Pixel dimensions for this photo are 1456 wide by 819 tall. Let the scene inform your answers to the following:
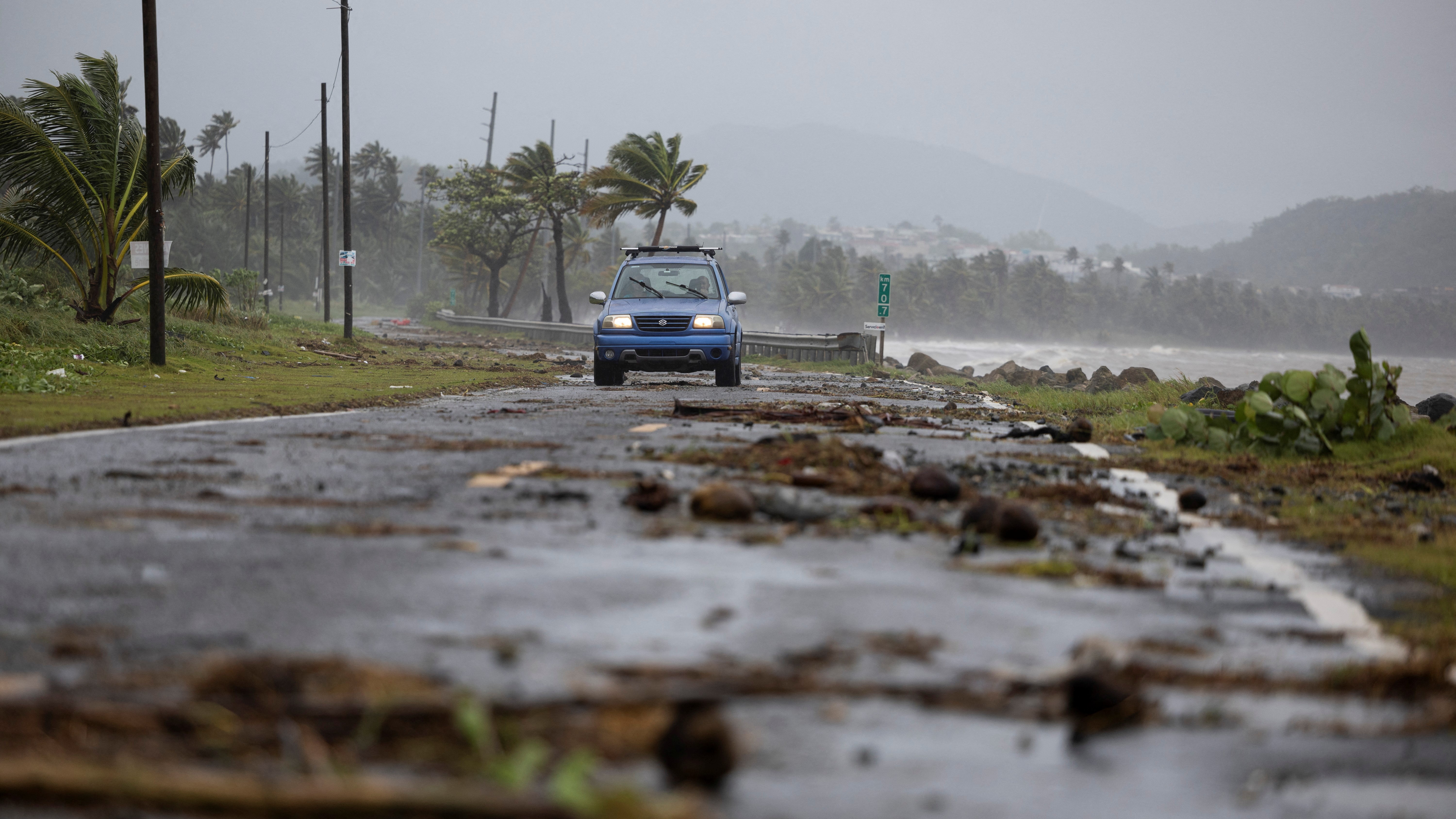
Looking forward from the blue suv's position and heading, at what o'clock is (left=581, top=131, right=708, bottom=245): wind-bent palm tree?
The wind-bent palm tree is roughly at 6 o'clock from the blue suv.

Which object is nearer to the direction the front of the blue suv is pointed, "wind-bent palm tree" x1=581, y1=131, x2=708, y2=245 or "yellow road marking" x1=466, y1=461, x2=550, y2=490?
the yellow road marking

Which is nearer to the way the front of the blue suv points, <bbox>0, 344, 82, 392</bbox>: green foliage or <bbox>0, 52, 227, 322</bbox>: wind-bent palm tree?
the green foliage

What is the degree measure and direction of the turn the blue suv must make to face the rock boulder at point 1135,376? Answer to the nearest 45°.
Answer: approximately 135° to its left

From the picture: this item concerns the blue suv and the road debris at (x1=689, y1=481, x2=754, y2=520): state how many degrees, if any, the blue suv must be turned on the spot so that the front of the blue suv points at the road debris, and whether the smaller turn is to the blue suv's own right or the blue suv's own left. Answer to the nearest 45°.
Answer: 0° — it already faces it

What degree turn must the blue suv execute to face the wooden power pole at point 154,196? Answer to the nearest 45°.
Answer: approximately 90° to its right

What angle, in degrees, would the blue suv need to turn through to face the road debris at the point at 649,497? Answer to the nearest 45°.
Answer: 0° — it already faces it

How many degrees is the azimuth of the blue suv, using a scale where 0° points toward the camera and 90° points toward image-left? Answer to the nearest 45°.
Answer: approximately 0°

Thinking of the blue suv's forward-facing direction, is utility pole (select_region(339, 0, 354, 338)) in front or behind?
behind

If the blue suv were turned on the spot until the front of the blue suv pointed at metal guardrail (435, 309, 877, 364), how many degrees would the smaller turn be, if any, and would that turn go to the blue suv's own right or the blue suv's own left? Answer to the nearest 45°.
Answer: approximately 180°

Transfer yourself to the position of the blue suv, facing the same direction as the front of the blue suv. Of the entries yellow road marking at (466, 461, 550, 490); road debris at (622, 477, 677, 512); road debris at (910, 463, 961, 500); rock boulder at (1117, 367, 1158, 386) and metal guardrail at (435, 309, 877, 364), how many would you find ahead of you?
3

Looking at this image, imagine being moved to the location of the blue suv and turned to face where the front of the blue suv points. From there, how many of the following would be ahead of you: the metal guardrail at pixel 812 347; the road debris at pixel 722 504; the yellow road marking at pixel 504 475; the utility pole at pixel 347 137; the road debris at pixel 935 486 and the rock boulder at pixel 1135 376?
3

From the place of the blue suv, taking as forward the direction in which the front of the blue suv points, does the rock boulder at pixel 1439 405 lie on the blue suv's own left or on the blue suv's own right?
on the blue suv's own left

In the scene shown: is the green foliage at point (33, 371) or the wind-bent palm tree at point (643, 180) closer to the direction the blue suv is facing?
the green foliage

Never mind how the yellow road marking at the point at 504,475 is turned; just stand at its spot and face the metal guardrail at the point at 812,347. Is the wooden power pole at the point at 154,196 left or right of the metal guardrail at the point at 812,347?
left

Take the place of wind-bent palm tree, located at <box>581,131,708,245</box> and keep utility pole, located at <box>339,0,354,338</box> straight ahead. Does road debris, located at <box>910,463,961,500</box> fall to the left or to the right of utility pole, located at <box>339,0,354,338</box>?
left
